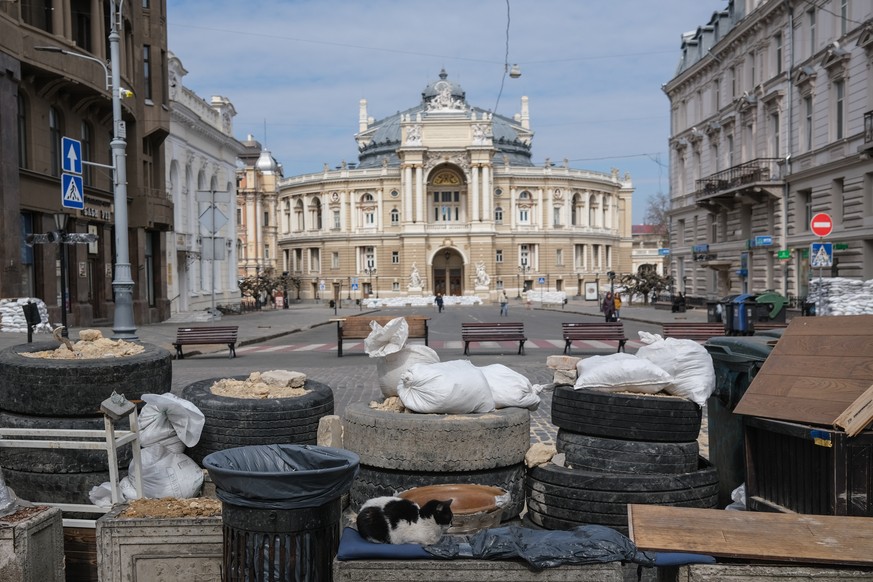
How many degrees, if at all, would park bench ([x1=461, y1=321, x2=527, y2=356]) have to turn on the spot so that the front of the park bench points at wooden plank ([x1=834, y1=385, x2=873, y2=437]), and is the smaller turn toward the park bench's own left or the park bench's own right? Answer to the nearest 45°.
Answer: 0° — it already faces it

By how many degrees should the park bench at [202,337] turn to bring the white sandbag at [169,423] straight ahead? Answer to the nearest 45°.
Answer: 0° — it already faces it

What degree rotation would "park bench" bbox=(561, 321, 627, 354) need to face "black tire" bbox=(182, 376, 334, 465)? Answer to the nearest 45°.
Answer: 0° — it already faces it

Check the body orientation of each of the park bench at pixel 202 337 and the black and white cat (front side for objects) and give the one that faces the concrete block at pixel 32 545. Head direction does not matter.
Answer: the park bench

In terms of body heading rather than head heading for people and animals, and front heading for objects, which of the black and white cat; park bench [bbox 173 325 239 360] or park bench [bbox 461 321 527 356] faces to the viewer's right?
the black and white cat

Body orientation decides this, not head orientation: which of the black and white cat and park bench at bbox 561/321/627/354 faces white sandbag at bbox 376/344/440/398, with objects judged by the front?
the park bench

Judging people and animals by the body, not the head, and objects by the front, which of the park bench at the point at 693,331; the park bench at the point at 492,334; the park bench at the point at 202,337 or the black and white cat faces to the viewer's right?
the black and white cat

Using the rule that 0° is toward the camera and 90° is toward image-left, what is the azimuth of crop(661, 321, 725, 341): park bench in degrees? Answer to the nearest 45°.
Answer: approximately 0°

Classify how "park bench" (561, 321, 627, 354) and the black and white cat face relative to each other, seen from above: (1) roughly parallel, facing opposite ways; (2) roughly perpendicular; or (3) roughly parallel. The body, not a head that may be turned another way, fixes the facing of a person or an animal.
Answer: roughly perpendicular

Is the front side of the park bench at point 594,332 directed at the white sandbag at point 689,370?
yes

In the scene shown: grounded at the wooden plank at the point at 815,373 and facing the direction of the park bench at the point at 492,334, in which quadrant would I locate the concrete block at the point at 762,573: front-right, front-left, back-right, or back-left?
back-left

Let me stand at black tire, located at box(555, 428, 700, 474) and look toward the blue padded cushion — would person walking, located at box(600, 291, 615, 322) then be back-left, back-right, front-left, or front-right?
back-right

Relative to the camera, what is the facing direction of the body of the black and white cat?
to the viewer's right
